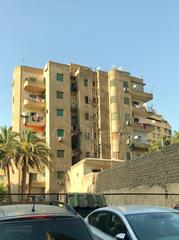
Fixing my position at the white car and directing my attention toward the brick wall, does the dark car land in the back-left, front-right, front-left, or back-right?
back-left

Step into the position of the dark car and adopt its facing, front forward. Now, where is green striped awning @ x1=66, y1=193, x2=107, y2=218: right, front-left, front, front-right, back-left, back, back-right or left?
front

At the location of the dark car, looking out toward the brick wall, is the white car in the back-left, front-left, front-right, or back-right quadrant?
front-right

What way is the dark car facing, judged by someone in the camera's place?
facing away from the viewer
